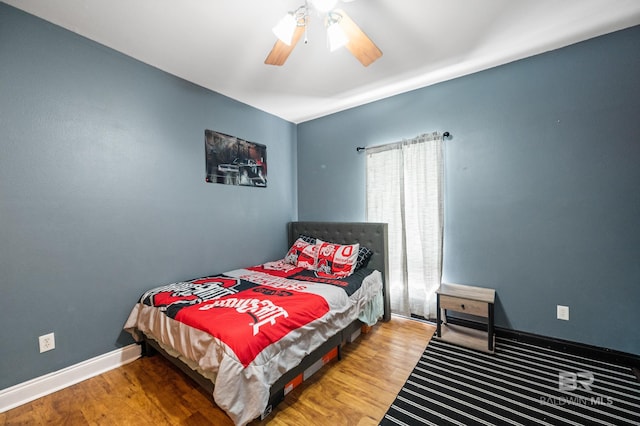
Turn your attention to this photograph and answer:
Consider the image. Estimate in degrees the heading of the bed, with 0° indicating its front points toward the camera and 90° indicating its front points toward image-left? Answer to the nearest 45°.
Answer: approximately 45°

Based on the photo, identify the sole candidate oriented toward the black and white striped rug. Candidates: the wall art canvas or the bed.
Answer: the wall art canvas

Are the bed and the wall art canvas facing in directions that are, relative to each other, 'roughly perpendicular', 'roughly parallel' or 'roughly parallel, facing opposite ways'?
roughly perpendicular

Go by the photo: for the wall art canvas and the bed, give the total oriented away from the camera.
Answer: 0

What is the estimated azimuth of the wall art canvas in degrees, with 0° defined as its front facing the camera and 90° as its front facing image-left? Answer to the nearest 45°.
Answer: approximately 315°

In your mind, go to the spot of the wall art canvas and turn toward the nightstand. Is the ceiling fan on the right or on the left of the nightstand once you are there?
right
